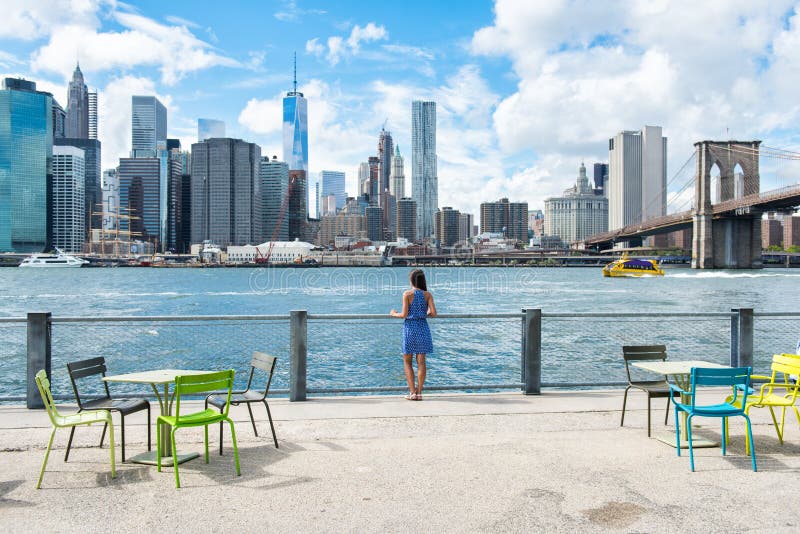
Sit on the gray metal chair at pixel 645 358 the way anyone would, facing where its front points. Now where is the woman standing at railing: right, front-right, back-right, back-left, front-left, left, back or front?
back-right

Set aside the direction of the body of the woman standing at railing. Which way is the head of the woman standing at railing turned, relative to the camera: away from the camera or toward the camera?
away from the camera

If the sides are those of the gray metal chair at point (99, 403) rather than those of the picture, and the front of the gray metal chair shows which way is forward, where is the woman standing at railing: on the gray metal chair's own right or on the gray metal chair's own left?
on the gray metal chair's own left

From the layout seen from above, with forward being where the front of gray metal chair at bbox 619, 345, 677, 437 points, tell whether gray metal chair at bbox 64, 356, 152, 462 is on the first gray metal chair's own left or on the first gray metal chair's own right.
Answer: on the first gray metal chair's own right

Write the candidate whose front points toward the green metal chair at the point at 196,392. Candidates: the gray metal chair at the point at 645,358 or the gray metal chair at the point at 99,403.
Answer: the gray metal chair at the point at 99,403

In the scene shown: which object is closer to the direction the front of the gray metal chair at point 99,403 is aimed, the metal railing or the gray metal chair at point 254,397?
the gray metal chair

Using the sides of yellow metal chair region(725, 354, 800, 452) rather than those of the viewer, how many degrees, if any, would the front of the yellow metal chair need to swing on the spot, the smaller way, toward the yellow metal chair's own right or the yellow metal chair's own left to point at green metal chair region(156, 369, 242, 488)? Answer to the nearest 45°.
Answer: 0° — it already faces it

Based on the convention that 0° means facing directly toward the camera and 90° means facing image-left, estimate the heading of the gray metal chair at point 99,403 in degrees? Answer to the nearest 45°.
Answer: approximately 315°

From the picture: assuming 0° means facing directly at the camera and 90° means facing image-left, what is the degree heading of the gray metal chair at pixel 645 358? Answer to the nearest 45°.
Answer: approximately 315°

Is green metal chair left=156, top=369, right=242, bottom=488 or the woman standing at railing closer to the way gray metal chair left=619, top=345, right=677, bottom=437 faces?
the green metal chair

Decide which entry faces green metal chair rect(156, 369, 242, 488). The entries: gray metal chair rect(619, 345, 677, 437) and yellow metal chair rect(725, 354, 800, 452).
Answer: the yellow metal chair
